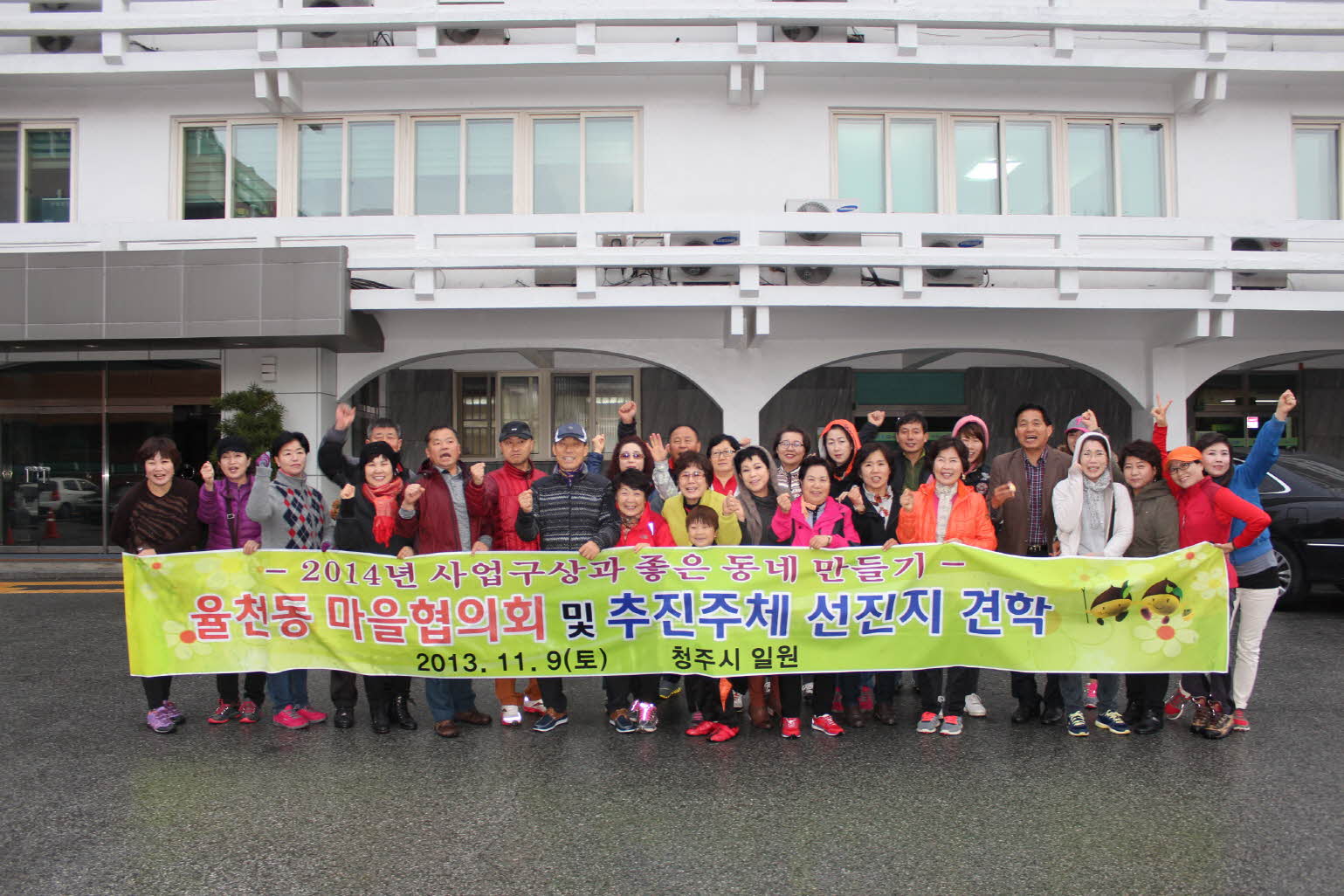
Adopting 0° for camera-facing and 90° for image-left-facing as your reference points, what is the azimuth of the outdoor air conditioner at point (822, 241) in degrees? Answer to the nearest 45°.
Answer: approximately 0°

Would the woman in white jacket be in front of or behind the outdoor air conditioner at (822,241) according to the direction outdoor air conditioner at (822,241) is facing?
in front

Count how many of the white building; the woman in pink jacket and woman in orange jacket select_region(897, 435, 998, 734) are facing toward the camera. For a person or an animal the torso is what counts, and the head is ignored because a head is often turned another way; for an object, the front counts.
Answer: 3

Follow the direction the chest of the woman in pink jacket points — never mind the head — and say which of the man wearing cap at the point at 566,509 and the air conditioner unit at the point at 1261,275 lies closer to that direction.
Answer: the man wearing cap

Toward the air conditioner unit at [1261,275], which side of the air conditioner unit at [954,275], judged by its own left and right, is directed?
left

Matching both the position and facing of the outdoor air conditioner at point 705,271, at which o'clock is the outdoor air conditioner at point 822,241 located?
the outdoor air conditioner at point 822,241 is roughly at 9 o'clock from the outdoor air conditioner at point 705,271.

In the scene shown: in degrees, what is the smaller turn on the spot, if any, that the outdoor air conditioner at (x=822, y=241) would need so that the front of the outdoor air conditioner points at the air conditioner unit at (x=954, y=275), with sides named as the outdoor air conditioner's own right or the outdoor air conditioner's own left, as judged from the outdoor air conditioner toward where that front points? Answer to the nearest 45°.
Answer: approximately 90° to the outdoor air conditioner's own left
